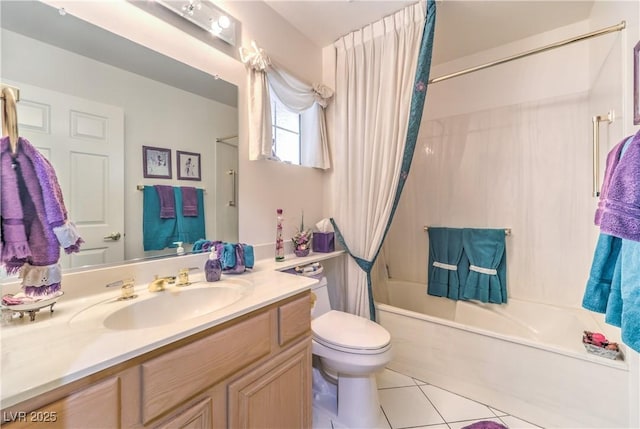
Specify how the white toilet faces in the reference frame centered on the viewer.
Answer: facing the viewer and to the right of the viewer

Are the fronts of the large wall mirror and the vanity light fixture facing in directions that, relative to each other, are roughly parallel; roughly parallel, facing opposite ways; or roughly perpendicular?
roughly parallel

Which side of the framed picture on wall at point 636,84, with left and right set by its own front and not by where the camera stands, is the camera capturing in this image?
left

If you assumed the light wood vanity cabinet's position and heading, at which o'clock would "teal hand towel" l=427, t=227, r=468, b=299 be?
The teal hand towel is roughly at 10 o'clock from the light wood vanity cabinet.

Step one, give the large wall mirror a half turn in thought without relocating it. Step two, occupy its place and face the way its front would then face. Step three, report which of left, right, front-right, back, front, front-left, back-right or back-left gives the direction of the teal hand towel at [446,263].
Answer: back-right

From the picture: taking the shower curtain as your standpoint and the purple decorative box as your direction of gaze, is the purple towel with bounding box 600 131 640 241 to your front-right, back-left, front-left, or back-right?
back-left

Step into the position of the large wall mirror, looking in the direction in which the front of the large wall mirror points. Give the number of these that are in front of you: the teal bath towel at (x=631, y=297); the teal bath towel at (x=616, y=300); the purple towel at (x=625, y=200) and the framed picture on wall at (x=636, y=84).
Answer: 4

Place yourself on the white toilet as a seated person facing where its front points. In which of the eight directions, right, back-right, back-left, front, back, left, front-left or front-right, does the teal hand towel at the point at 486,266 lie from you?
left

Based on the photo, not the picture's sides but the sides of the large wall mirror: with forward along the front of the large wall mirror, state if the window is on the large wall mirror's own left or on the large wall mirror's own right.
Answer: on the large wall mirror's own left

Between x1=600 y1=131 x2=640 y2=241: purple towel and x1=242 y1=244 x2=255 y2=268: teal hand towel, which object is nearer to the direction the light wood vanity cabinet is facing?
the purple towel

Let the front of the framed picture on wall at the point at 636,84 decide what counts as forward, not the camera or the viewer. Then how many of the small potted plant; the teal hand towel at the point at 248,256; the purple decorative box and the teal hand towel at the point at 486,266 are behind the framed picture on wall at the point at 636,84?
0
